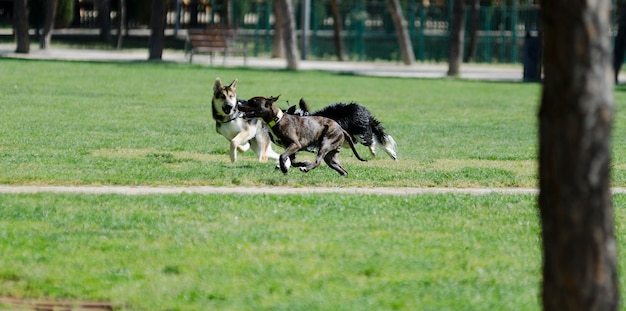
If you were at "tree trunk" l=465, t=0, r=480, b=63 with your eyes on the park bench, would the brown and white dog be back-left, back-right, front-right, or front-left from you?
front-left

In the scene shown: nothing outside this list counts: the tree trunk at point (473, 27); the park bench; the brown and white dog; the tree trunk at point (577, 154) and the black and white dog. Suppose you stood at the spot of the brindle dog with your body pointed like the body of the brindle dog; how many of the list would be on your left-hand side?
1

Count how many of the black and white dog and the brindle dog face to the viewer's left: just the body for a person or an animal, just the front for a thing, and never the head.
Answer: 2

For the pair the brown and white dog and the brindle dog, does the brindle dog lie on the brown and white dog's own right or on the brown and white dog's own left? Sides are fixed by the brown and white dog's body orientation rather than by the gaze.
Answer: on the brown and white dog's own left

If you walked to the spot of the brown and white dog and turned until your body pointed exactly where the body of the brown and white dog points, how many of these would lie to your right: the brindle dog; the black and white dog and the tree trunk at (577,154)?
0

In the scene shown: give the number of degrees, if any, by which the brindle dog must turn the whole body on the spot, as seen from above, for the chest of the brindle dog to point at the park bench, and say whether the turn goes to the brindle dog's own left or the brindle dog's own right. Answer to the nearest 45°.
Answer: approximately 90° to the brindle dog's own right

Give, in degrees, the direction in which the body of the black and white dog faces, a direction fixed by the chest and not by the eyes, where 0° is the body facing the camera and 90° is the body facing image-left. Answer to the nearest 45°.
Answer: approximately 90°

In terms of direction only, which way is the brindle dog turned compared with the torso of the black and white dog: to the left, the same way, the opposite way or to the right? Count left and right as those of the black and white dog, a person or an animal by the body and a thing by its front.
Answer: the same way

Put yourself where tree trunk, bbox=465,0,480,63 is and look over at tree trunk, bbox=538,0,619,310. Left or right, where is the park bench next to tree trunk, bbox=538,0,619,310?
right

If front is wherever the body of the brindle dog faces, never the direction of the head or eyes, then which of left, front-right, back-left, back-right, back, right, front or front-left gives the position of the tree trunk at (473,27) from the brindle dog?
right

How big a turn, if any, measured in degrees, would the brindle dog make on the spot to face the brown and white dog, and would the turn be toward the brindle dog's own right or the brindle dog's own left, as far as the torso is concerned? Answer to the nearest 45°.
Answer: approximately 45° to the brindle dog's own right

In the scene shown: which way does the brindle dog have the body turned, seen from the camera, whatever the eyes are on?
to the viewer's left

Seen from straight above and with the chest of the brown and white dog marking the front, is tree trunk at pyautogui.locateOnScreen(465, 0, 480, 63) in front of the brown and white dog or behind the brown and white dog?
behind
